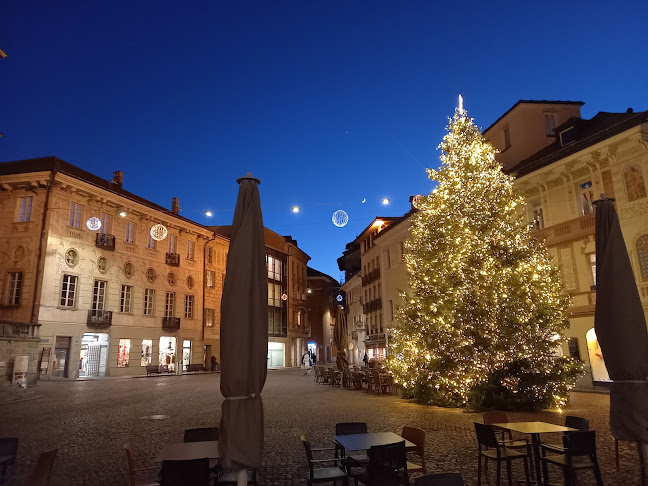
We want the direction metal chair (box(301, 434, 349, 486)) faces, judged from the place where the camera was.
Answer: facing to the right of the viewer

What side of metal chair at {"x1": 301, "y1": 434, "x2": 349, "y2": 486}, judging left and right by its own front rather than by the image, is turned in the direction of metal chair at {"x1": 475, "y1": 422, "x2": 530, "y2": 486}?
front

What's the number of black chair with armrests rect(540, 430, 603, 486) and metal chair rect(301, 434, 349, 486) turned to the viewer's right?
1

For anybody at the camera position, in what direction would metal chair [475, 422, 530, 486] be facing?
facing away from the viewer and to the right of the viewer

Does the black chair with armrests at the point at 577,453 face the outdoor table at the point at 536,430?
yes

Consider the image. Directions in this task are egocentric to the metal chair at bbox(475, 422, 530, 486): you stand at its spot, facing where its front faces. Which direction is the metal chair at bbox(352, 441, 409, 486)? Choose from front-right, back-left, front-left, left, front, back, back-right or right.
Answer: back

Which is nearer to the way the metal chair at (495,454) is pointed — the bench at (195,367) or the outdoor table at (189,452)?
the bench

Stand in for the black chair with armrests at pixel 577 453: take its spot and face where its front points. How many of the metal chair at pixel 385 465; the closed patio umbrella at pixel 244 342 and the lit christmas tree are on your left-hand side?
2

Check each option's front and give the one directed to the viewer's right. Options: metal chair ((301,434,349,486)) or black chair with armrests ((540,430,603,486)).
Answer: metal chair ((301,434,349,486))

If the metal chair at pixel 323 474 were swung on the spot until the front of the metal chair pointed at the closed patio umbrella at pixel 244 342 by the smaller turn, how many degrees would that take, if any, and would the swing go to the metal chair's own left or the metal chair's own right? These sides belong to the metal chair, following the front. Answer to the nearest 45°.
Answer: approximately 135° to the metal chair's own right

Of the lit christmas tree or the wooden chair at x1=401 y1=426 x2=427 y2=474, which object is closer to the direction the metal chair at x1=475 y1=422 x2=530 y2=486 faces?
the lit christmas tree

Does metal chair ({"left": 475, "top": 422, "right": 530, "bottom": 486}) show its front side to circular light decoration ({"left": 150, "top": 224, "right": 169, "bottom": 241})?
no

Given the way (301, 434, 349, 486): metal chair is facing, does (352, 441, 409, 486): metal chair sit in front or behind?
in front

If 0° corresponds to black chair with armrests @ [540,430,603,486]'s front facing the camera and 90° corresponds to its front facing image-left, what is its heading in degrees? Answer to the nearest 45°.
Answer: approximately 135°

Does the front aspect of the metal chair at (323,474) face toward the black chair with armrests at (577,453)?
yes

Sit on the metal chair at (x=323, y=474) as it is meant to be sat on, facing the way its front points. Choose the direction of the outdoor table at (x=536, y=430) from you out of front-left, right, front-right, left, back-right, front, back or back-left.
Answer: front

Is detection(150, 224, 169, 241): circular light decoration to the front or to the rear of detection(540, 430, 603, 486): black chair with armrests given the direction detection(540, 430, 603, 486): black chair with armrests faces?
to the front

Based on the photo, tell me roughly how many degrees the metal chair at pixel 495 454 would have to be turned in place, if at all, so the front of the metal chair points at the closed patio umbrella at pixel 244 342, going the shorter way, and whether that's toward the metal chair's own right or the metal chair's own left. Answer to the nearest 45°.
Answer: approximately 180°

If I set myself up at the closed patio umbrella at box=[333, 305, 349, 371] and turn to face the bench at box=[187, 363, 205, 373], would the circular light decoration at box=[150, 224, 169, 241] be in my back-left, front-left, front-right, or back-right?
front-left
